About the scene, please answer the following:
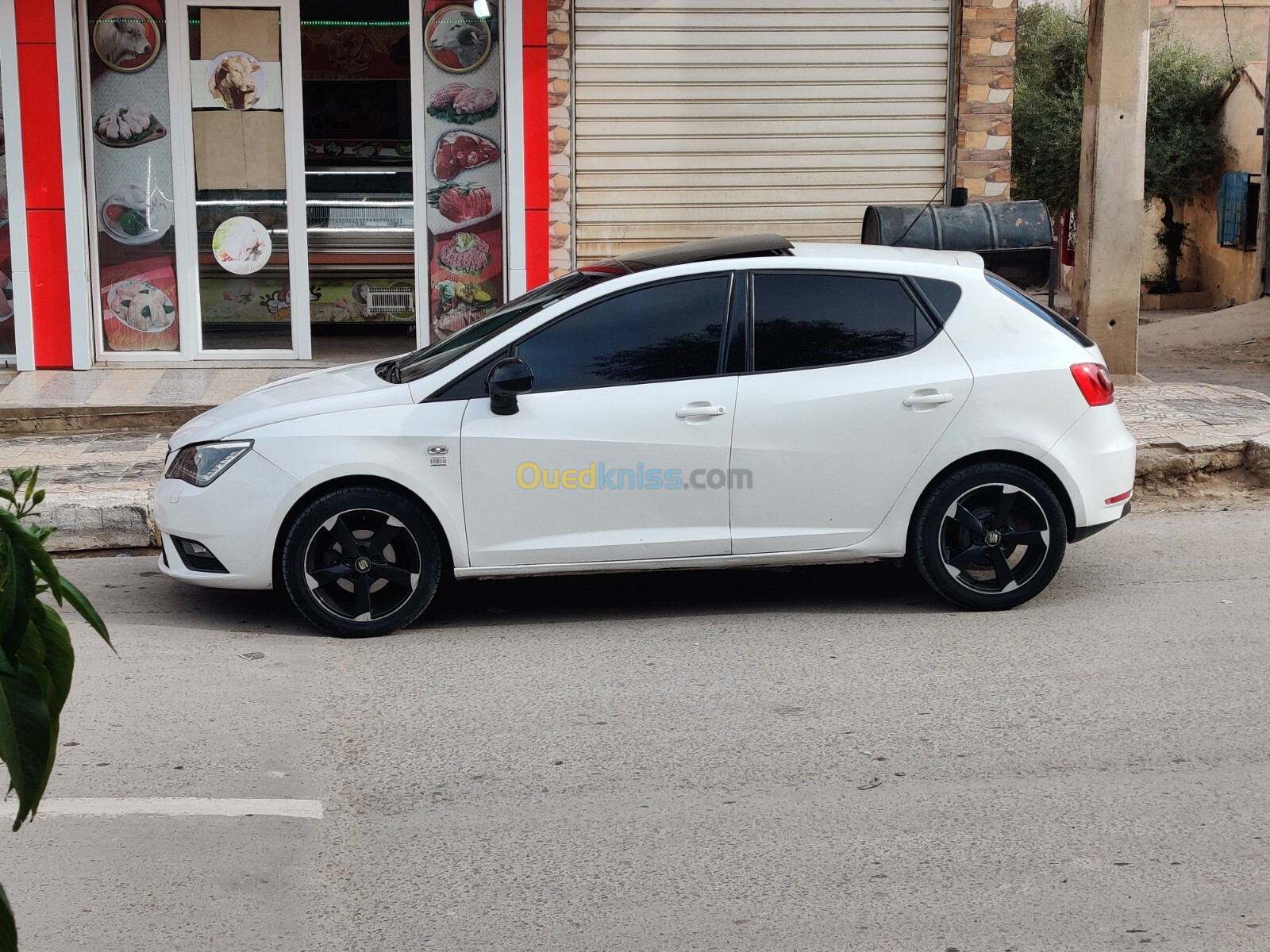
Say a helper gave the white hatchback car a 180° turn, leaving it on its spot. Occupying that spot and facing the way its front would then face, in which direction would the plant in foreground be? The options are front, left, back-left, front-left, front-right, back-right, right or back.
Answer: right

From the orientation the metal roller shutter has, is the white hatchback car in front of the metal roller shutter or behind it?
in front

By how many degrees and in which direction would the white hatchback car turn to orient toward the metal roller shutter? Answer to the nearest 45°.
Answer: approximately 90° to its right

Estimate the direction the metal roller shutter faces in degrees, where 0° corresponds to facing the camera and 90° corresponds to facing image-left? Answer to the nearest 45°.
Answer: approximately 0°

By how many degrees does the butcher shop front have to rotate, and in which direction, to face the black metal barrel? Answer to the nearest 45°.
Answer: approximately 45° to its left

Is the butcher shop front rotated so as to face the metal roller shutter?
no

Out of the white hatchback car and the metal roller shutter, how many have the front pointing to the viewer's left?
1

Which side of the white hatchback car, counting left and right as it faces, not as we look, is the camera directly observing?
left

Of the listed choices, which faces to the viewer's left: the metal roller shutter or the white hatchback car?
the white hatchback car

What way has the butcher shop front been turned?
toward the camera

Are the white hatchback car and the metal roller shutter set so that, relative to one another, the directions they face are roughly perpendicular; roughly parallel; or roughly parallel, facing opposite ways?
roughly perpendicular

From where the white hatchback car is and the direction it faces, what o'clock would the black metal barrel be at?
The black metal barrel is roughly at 4 o'clock from the white hatchback car.

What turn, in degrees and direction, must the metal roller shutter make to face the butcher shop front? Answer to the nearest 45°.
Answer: approximately 90° to its right

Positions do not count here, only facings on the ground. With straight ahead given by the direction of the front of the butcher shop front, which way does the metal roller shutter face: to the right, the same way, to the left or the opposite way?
the same way
